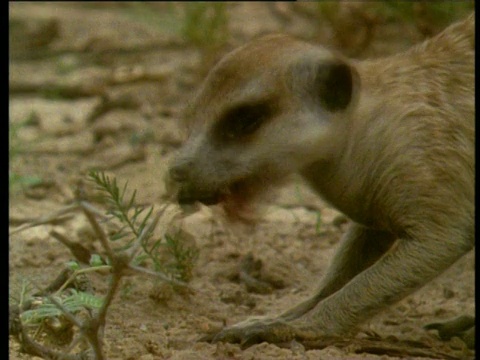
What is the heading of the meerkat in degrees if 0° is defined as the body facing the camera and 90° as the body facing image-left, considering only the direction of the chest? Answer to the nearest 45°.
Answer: approximately 90°
